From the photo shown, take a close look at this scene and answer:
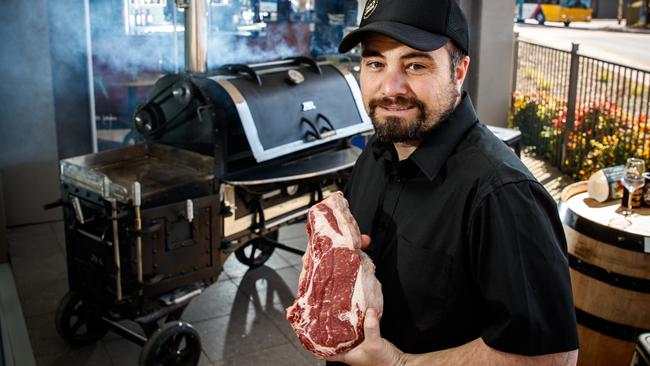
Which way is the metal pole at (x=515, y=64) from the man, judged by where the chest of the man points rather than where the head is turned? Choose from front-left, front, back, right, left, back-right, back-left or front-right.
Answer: back-right

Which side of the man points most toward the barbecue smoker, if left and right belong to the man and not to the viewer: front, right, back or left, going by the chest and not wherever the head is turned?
right

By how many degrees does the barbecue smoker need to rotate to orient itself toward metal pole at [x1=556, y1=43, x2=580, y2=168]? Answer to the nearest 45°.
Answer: approximately 90° to its left

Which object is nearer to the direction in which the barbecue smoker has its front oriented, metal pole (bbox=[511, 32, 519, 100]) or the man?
the man

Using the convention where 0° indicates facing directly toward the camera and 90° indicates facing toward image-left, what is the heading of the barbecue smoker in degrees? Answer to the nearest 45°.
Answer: approximately 315°
